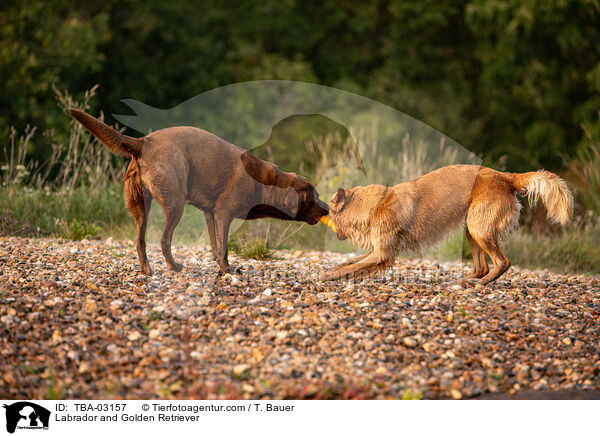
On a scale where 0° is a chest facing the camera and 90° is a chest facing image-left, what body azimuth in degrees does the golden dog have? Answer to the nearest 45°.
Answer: approximately 90°

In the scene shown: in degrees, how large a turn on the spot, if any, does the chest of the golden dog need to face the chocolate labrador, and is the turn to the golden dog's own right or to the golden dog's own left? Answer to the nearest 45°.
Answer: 0° — it already faces it
